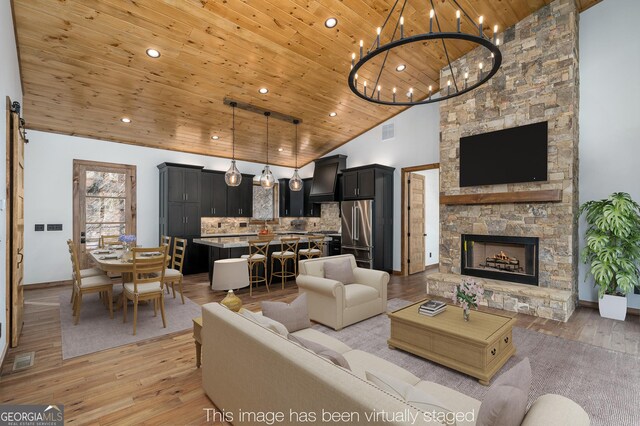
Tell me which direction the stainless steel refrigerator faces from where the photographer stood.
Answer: facing the viewer and to the left of the viewer

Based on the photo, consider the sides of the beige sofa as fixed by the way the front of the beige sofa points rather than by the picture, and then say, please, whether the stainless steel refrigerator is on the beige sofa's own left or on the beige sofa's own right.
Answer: on the beige sofa's own left

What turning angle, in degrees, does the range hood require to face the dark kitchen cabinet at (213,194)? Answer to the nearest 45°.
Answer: approximately 45° to its right

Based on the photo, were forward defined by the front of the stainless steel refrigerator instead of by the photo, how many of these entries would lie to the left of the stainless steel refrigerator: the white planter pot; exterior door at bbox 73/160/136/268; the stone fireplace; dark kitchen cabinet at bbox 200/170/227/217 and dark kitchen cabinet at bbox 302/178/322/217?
2

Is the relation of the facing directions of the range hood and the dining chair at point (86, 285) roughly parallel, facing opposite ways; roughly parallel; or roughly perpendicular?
roughly parallel, facing opposite ways

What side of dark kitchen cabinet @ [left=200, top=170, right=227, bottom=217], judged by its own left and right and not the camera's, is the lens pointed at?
front

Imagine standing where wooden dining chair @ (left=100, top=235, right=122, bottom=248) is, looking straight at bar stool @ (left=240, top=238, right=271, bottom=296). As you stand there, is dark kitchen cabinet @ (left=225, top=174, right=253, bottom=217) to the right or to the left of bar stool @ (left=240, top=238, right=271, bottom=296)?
left

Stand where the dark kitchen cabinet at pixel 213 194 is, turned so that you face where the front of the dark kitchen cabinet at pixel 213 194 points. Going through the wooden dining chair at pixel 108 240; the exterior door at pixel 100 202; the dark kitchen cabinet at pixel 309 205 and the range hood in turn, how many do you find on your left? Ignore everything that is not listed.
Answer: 2

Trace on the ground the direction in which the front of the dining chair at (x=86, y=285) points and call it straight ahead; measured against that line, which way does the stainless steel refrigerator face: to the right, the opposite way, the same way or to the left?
the opposite way

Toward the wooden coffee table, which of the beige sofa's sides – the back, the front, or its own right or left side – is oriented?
front

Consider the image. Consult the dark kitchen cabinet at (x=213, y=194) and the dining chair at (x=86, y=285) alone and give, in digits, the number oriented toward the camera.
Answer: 1

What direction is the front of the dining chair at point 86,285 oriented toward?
to the viewer's right

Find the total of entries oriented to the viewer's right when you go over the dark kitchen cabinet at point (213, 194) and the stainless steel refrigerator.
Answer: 0

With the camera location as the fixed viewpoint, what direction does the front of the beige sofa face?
facing away from the viewer and to the right of the viewer

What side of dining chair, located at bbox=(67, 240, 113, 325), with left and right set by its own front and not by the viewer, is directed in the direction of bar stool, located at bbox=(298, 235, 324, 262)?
front
